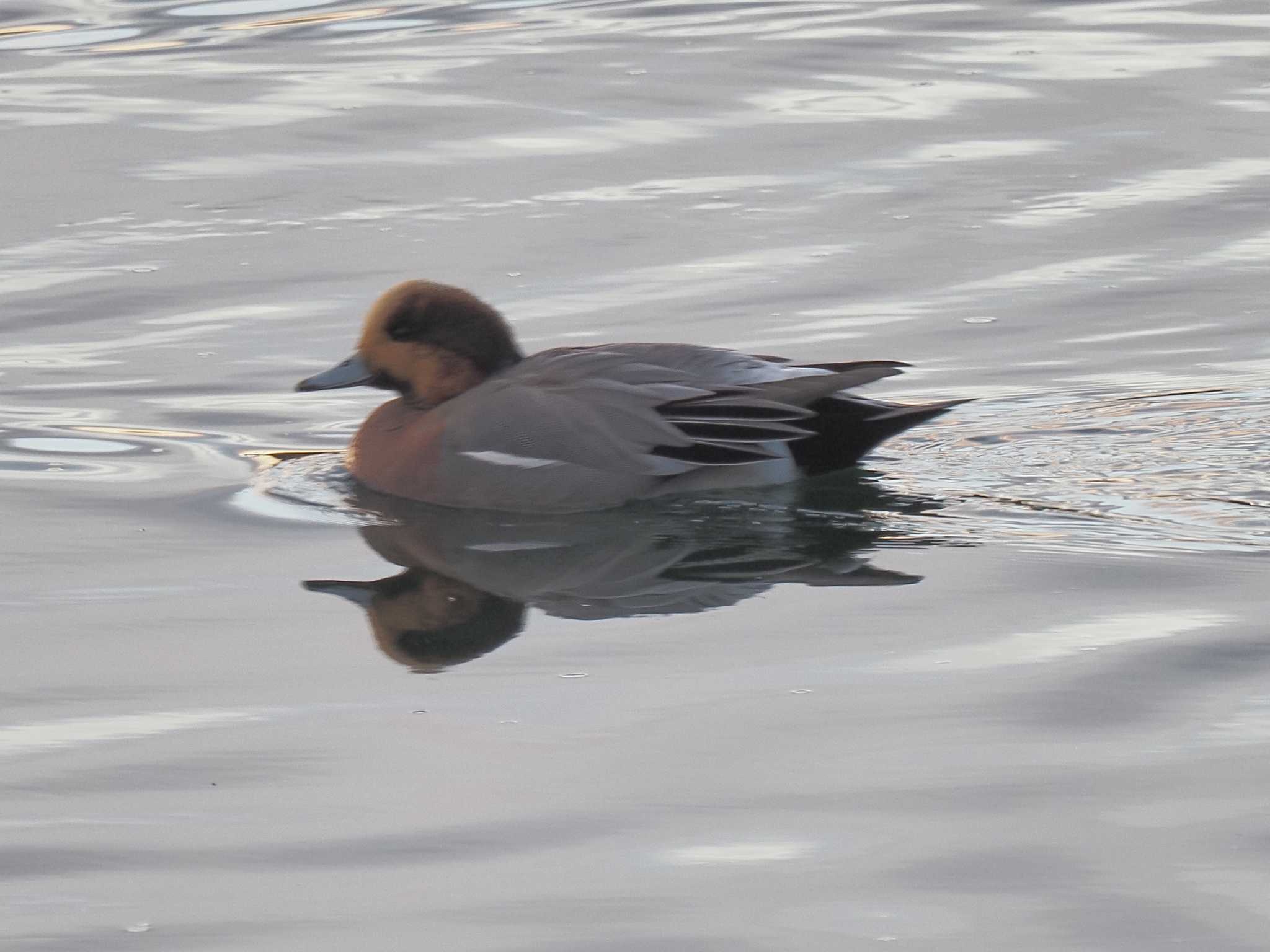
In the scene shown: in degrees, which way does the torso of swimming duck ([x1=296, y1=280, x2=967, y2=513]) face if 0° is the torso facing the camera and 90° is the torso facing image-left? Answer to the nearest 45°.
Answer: approximately 90°
